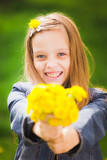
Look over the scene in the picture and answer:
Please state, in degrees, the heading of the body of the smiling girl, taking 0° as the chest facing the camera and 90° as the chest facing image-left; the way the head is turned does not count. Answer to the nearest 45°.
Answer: approximately 0°
